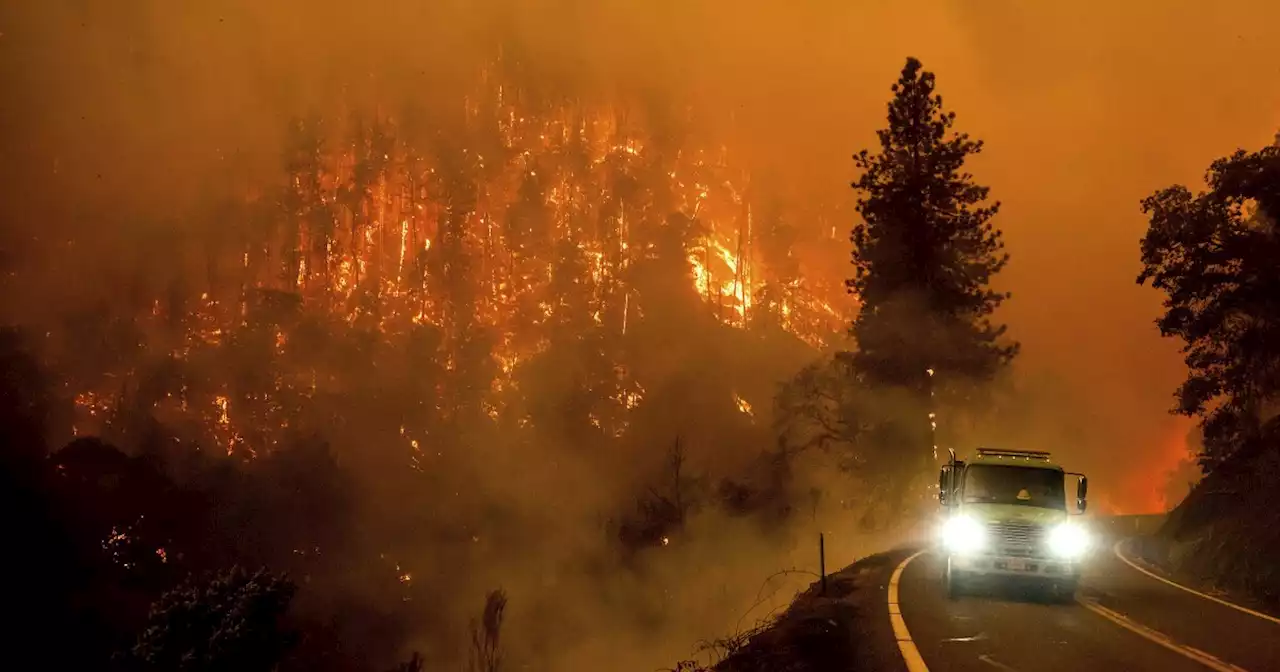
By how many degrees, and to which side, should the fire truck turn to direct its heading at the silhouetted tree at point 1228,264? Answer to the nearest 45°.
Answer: approximately 135° to its left

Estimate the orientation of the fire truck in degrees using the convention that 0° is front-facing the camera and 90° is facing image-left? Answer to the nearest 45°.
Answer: approximately 0°

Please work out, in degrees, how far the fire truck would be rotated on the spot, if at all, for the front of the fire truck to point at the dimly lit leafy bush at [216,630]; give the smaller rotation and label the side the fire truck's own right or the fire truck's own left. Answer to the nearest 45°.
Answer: approximately 90° to the fire truck's own right

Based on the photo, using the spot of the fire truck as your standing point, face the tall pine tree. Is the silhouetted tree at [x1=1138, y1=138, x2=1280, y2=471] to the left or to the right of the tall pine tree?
right

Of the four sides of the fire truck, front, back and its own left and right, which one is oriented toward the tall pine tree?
back
